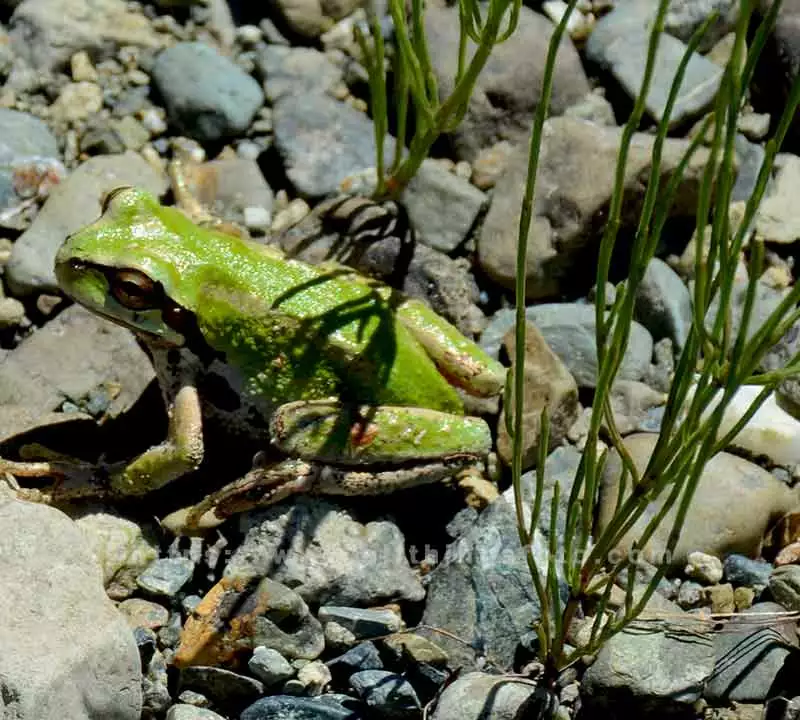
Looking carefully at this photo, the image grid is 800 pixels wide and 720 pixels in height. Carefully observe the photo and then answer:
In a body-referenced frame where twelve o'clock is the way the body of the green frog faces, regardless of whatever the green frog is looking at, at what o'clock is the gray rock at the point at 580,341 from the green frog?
The gray rock is roughly at 5 o'clock from the green frog.

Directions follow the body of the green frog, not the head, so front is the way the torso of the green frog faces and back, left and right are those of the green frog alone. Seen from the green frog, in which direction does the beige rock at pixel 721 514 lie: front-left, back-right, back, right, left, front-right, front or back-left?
back

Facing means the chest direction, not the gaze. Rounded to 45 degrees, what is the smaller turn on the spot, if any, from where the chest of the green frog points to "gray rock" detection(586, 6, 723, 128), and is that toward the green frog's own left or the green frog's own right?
approximately 135° to the green frog's own right

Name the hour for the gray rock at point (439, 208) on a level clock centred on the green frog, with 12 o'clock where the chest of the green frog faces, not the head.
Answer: The gray rock is roughly at 4 o'clock from the green frog.

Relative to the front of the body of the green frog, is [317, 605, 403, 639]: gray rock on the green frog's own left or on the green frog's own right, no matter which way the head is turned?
on the green frog's own left

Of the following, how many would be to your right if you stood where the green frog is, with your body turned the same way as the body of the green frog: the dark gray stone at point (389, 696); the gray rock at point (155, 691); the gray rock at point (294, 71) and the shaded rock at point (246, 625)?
1

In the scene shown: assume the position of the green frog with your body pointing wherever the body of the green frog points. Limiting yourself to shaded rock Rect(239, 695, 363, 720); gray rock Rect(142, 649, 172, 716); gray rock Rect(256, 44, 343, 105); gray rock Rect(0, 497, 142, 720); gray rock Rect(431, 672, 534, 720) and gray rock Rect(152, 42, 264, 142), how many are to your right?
2

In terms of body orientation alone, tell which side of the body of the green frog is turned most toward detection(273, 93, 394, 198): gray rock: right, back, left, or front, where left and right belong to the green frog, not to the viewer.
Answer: right

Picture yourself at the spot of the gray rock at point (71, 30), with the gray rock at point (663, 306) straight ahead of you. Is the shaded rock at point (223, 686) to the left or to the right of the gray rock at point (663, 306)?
right

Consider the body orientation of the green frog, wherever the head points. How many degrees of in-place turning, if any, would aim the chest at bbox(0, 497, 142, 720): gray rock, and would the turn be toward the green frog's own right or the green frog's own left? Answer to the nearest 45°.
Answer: approximately 45° to the green frog's own left

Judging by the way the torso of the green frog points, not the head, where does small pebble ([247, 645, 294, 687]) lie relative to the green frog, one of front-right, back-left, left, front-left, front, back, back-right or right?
left

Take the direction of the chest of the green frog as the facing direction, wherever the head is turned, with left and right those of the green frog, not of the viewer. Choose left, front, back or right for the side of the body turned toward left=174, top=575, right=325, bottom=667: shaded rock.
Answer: left

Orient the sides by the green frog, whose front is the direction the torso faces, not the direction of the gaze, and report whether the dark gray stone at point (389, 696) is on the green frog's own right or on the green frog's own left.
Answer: on the green frog's own left

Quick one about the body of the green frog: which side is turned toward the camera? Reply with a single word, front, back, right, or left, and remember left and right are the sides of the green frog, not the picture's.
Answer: left
